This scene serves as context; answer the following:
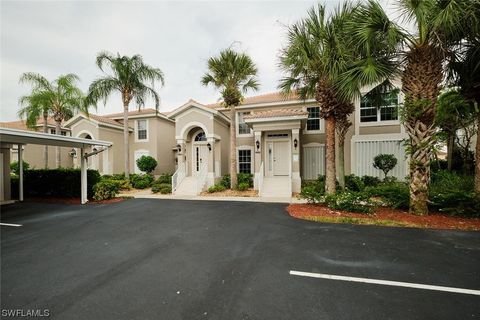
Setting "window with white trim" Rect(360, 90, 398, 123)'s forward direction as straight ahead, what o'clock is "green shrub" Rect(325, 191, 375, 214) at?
The green shrub is roughly at 12 o'clock from the window with white trim.

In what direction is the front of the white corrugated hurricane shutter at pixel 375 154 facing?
toward the camera

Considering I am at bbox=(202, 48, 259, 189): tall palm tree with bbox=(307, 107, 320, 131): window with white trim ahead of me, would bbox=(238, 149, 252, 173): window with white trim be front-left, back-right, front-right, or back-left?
front-left

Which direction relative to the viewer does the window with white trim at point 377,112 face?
toward the camera

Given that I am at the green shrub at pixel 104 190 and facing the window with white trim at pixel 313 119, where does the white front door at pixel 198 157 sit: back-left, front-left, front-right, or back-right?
front-left

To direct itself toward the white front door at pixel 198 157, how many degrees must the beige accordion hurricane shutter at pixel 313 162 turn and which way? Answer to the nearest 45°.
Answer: approximately 90° to its right

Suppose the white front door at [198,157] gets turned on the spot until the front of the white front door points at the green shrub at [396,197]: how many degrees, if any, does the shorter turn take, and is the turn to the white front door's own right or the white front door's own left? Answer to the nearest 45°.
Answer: approximately 45° to the white front door's own left

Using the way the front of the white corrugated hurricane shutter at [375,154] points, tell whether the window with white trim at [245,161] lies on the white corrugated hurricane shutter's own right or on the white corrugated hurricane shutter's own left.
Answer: on the white corrugated hurricane shutter's own right
